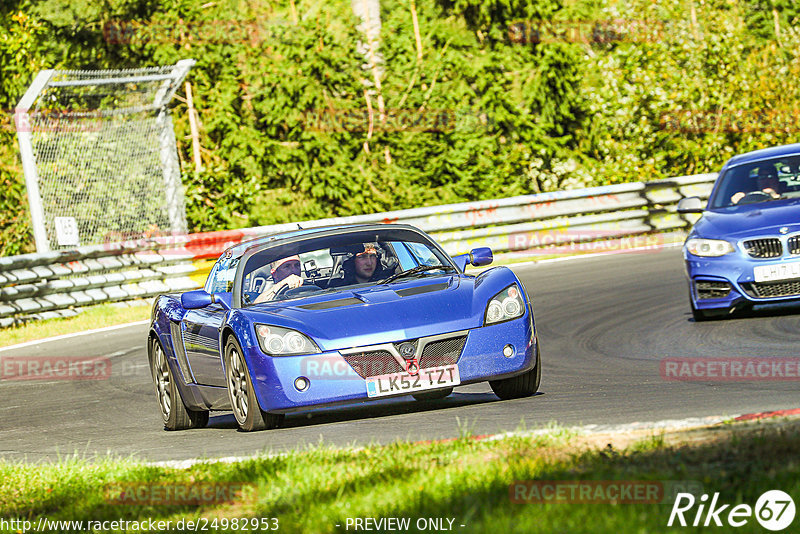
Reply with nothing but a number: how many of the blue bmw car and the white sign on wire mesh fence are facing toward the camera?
2

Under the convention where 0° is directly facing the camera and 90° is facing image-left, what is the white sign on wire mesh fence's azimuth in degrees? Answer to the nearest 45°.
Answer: approximately 0°

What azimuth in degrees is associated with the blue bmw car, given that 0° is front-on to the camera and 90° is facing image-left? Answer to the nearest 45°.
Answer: approximately 0°

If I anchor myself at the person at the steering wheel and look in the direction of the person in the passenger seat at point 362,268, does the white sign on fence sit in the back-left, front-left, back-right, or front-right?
back-left

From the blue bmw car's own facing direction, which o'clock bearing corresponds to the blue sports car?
The blue sports car is roughly at 1 o'clock from the blue bmw car.

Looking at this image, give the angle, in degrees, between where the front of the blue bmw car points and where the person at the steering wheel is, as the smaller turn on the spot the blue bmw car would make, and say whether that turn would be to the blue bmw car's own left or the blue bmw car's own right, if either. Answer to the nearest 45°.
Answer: approximately 45° to the blue bmw car's own right

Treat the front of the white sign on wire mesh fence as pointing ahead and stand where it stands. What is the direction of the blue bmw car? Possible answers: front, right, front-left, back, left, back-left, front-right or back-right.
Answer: front-left

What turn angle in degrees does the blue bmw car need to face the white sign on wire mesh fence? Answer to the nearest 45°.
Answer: approximately 135° to its right

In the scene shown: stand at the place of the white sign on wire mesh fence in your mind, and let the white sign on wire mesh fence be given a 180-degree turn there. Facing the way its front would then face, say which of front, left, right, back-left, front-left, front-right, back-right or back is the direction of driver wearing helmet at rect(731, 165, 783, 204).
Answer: back-right
